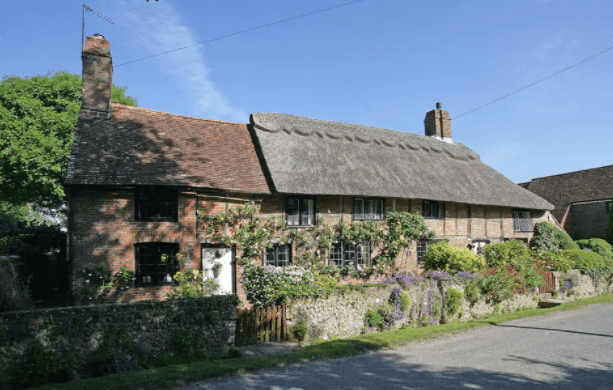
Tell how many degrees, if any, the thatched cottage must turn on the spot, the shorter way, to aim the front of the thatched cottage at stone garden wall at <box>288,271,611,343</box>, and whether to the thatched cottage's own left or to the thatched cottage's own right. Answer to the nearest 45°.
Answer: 0° — it already faces it

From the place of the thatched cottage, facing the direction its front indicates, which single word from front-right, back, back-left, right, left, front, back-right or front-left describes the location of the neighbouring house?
left

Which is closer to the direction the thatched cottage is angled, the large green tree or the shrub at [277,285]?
the shrub

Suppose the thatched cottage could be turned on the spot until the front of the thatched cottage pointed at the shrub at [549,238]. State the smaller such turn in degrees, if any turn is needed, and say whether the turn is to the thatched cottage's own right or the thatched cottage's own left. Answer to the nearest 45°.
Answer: approximately 90° to the thatched cottage's own left

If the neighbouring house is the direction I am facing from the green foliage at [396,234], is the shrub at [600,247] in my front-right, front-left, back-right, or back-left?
front-right

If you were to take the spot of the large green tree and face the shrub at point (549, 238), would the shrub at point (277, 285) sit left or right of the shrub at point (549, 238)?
right

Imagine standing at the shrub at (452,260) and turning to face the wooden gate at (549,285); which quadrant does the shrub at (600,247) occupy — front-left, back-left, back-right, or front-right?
front-left

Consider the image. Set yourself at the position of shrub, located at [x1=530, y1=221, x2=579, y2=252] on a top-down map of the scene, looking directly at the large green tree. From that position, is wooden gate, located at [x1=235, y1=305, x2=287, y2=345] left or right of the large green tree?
left

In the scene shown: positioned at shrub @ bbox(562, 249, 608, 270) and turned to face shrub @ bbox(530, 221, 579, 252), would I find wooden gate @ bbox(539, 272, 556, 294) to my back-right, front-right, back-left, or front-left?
back-left

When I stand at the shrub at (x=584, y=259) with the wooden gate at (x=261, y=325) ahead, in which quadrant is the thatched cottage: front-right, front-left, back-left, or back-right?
front-right

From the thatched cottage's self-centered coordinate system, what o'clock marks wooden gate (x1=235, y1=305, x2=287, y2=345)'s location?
The wooden gate is roughly at 1 o'clock from the thatched cottage.
